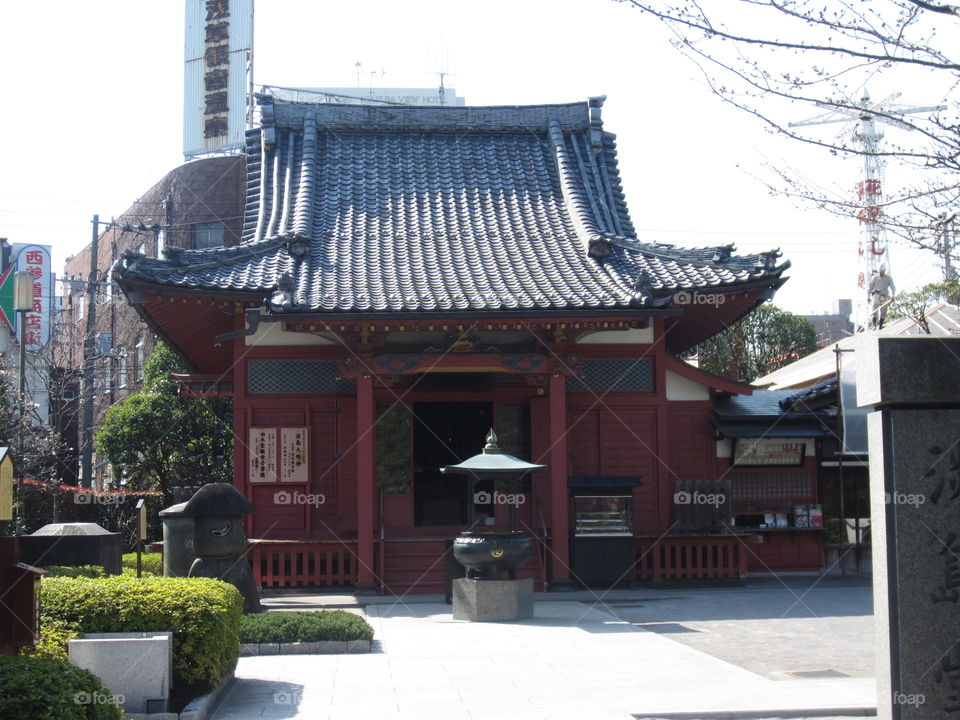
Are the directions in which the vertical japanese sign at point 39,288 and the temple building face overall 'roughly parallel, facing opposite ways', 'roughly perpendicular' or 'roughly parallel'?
roughly parallel

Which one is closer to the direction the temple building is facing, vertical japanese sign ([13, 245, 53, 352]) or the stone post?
the stone post

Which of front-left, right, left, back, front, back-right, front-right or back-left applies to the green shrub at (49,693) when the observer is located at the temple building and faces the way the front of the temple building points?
front

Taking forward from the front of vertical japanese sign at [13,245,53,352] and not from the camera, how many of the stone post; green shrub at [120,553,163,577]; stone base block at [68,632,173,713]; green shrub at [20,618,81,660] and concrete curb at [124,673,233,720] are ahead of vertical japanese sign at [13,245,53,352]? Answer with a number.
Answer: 5

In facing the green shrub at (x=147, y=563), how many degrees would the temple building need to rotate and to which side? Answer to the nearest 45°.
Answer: approximately 90° to its right

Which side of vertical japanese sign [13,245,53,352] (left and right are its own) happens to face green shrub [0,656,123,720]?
front

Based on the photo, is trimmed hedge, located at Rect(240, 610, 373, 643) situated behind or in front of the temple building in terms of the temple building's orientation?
in front

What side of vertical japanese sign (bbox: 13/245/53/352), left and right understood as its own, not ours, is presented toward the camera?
front

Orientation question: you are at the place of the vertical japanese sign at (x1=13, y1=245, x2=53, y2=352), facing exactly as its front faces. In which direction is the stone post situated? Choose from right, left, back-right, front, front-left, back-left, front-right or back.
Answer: front

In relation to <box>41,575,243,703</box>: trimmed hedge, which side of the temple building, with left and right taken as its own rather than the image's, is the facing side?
front

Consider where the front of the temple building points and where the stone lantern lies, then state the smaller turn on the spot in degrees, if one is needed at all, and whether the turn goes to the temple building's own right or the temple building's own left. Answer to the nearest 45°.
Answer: approximately 45° to the temple building's own right

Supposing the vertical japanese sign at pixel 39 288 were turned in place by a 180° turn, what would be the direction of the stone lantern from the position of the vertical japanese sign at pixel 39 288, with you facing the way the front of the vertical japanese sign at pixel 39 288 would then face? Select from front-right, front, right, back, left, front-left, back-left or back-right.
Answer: back

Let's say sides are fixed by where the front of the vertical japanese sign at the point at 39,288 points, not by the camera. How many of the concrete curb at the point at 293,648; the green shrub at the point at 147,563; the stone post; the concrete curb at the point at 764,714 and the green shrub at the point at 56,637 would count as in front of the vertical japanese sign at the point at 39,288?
5

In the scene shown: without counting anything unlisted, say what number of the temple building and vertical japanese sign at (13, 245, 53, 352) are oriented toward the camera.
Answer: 2

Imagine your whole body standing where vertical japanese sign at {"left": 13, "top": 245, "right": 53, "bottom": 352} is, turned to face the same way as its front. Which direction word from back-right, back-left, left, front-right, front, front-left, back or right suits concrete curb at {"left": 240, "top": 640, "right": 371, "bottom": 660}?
front

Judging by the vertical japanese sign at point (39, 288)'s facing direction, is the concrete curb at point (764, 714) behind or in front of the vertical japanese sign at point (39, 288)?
in front

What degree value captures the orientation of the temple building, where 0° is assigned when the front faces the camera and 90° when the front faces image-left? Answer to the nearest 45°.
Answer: approximately 0°
